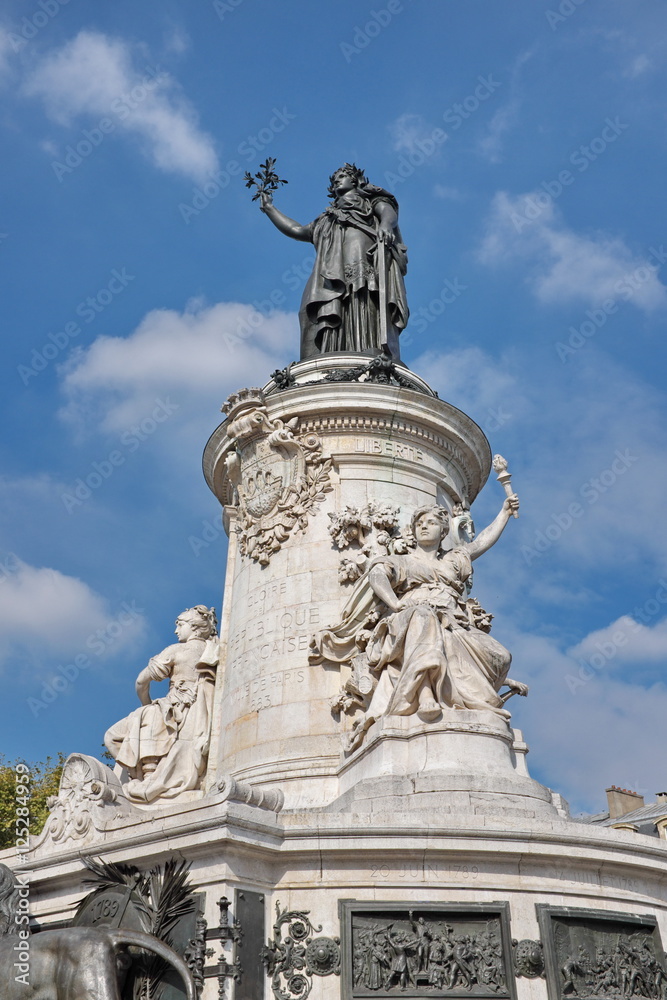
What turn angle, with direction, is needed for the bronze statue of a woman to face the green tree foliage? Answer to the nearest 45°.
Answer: approximately 90° to its right

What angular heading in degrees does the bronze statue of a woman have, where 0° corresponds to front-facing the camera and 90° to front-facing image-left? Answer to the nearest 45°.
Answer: approximately 45°
